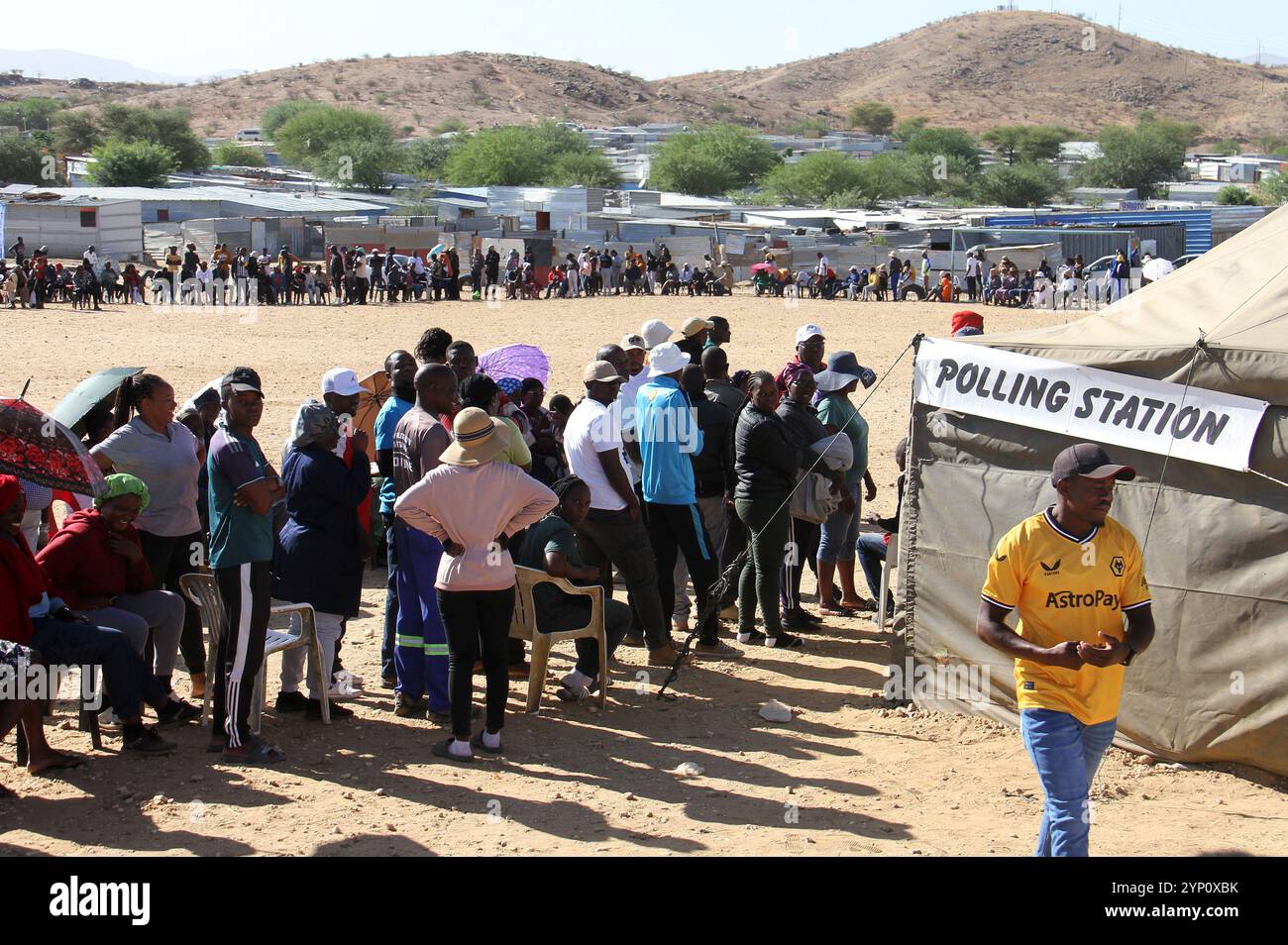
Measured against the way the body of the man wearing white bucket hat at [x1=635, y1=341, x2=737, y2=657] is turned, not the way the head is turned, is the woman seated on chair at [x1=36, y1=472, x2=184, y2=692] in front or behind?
behind

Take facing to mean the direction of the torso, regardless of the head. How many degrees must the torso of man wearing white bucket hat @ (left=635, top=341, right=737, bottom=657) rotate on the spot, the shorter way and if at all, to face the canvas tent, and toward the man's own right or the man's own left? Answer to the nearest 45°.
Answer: approximately 90° to the man's own right

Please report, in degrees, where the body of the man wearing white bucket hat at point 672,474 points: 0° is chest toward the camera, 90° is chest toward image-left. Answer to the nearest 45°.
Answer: approximately 225°

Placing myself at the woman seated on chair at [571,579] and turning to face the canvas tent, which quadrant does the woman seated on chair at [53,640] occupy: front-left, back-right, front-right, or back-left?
back-right

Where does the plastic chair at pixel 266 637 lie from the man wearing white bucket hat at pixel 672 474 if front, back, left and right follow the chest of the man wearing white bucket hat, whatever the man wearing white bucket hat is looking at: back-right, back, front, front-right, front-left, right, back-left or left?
back

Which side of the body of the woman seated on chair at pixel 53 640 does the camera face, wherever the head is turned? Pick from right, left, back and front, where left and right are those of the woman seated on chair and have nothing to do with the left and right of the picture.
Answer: right

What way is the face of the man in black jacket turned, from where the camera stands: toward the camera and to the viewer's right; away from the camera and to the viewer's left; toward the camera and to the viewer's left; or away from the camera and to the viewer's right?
away from the camera and to the viewer's right
